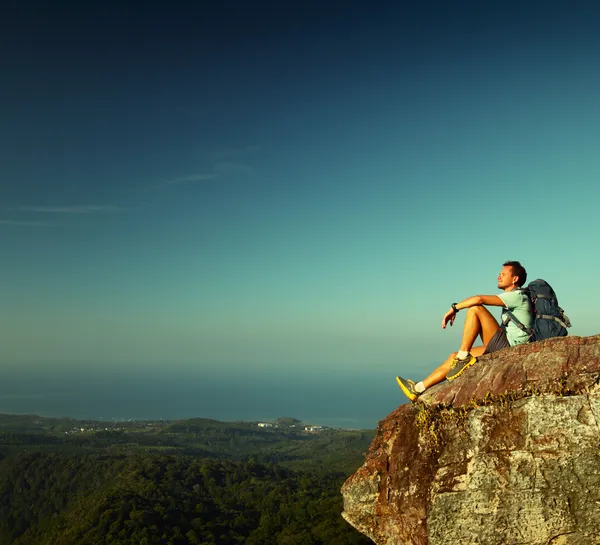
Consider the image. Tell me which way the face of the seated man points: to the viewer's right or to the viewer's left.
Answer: to the viewer's left

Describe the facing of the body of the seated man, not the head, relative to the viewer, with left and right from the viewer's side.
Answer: facing to the left of the viewer
